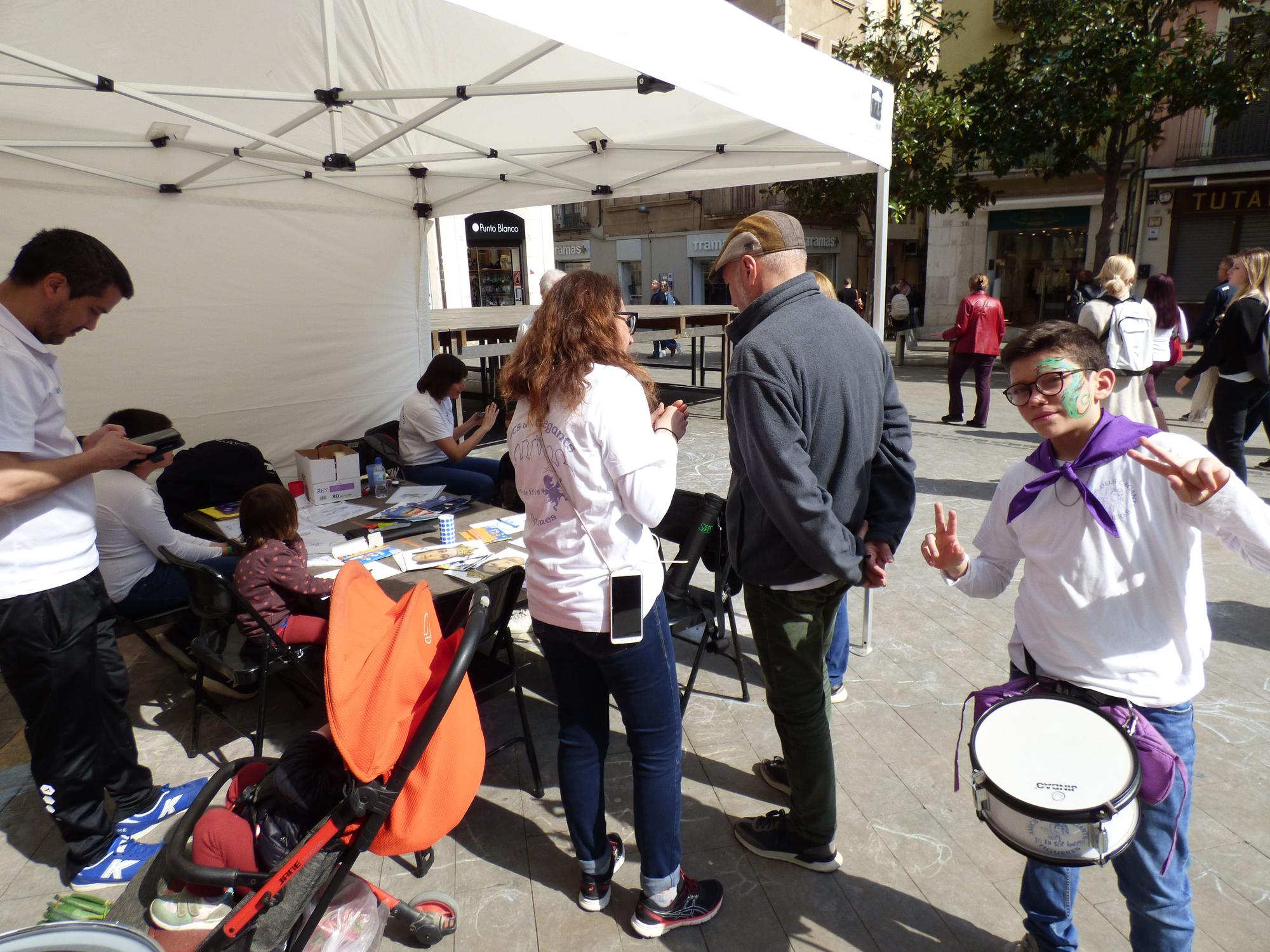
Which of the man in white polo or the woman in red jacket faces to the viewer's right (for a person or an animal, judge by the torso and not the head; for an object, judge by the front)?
the man in white polo

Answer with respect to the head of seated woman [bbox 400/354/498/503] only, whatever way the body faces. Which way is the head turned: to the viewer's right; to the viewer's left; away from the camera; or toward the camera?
to the viewer's right

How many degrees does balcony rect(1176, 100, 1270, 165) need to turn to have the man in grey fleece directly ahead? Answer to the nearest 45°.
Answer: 0° — it already faces them

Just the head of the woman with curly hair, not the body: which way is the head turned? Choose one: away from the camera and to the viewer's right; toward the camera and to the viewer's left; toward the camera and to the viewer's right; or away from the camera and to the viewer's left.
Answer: away from the camera and to the viewer's right

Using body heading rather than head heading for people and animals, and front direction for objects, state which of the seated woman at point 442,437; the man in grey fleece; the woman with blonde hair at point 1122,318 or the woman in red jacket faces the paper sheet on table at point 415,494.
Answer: the man in grey fleece

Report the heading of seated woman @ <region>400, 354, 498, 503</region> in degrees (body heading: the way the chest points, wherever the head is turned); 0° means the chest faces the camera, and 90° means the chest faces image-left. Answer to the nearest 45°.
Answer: approximately 270°

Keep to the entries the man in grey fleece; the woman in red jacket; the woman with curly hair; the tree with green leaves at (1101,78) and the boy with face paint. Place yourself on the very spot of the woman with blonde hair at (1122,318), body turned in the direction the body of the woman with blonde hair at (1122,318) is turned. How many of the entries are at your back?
3

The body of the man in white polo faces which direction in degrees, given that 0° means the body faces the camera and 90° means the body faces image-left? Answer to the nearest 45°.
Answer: approximately 270°
